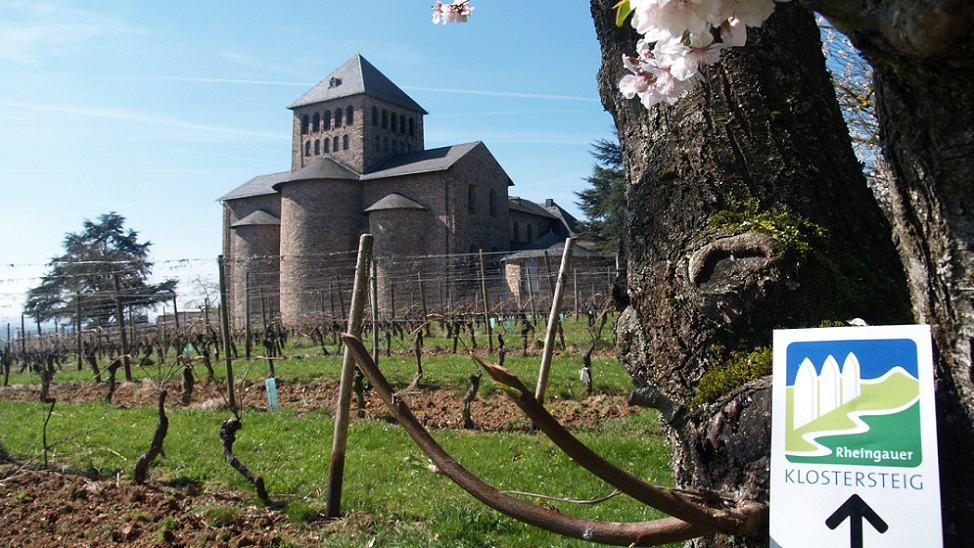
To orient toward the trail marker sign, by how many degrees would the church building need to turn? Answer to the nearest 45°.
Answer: approximately 135° to its right

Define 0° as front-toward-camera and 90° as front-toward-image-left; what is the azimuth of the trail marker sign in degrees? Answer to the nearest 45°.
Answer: approximately 0°

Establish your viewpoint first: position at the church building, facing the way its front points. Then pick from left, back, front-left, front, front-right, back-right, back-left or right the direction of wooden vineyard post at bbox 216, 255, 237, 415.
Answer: back-right

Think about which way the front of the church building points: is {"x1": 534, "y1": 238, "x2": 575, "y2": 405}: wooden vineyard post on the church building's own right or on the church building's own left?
on the church building's own right

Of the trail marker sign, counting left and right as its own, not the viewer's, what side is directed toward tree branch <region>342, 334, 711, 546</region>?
right

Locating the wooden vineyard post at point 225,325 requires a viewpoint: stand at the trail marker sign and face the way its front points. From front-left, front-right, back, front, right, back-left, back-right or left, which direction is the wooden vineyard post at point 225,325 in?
back-right

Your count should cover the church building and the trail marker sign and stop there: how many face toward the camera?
1

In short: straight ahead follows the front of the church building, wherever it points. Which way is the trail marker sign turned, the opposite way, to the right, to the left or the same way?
the opposite way

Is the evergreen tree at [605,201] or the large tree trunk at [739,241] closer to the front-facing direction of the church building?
the evergreen tree

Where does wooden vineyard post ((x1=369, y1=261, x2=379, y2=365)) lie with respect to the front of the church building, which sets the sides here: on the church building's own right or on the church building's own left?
on the church building's own right
